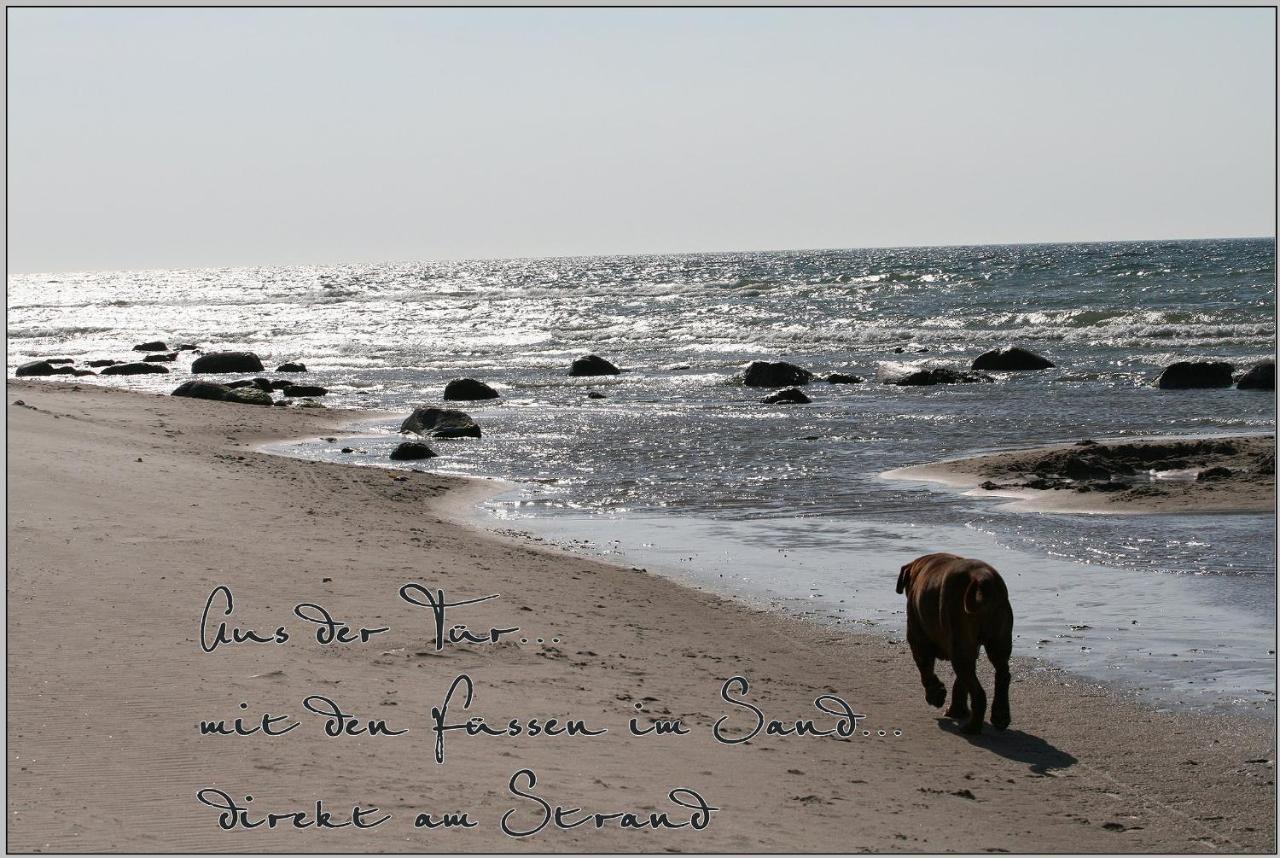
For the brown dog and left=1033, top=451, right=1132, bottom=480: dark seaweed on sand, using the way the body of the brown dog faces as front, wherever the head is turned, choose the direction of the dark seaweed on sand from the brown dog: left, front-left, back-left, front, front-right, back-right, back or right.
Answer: front-right

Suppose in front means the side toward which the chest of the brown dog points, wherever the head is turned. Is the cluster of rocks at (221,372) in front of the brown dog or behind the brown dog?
in front

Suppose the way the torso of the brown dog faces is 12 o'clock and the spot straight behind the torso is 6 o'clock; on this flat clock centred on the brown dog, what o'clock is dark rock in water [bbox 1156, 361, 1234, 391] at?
The dark rock in water is roughly at 2 o'clock from the brown dog.

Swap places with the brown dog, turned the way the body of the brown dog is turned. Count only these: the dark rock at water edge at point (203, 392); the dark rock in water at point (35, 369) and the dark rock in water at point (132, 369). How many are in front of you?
3

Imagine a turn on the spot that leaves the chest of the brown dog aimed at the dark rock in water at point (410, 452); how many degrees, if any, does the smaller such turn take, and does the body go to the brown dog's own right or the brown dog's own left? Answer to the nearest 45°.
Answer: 0° — it already faces it

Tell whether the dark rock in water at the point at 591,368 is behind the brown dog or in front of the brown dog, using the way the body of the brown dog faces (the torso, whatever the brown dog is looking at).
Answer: in front

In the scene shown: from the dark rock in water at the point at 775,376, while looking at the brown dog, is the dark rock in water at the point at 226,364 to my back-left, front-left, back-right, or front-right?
back-right

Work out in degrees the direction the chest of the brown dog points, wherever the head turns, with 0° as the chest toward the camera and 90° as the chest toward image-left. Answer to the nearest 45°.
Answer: approximately 135°
